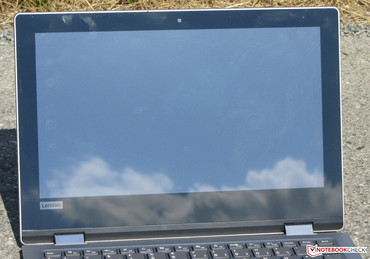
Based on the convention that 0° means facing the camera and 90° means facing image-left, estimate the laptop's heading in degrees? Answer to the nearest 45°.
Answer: approximately 0°
